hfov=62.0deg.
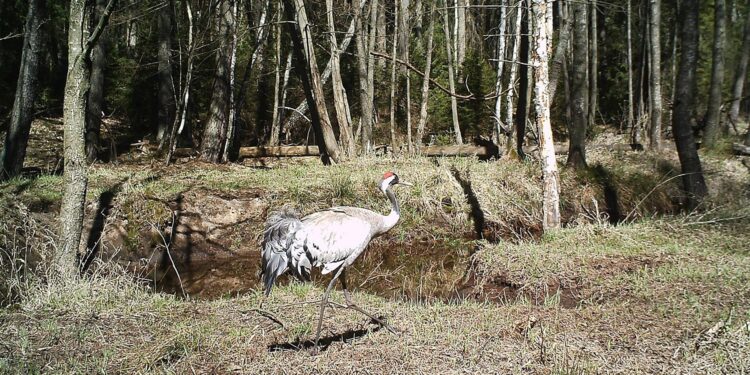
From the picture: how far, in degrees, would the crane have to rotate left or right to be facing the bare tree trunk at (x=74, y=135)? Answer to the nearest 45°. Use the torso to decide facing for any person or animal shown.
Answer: approximately 180°

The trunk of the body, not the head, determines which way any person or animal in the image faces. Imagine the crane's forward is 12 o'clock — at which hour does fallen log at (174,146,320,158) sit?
The fallen log is roughly at 9 o'clock from the crane.

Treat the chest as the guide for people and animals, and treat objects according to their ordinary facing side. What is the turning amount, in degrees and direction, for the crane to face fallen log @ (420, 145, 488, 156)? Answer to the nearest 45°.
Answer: approximately 90° to its left

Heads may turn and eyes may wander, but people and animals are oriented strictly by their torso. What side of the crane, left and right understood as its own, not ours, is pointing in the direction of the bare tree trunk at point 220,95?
left

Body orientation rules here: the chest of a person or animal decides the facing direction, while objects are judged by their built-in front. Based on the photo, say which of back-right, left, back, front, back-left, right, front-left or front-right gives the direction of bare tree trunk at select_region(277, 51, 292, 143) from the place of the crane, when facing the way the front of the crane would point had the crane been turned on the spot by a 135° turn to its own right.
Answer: back-right

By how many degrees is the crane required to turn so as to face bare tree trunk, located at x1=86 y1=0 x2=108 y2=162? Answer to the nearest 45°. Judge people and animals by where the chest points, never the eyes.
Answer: approximately 135° to its left

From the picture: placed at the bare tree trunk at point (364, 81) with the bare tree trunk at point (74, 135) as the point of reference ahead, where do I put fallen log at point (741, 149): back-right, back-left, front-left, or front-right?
back-left

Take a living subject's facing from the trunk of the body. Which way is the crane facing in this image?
to the viewer's right

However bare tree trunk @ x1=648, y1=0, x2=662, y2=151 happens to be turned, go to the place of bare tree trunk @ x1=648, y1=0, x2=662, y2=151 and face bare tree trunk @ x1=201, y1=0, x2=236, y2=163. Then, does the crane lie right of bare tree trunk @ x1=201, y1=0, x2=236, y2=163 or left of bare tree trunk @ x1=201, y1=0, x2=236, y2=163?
left

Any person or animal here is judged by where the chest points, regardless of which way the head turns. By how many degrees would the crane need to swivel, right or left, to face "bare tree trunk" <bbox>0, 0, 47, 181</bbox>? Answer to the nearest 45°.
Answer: approximately 135° to its left

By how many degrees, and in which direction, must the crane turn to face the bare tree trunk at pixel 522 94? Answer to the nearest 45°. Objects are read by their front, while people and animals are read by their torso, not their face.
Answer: approximately 45° to its left
